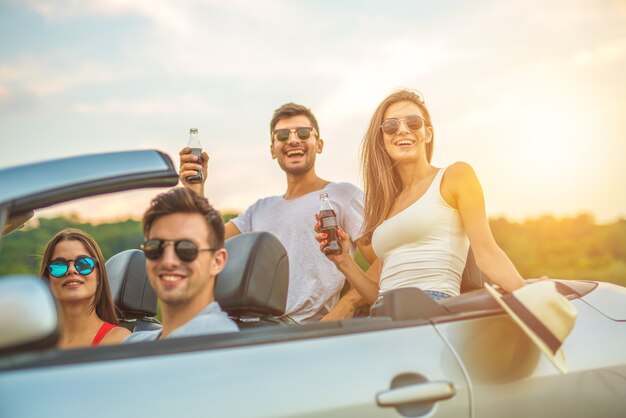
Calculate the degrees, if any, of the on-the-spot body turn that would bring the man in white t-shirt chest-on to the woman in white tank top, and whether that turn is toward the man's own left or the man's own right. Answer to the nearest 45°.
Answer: approximately 45° to the man's own left

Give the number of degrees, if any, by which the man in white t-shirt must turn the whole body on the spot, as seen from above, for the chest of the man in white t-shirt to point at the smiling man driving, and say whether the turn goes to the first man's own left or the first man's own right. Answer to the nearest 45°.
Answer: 0° — they already face them

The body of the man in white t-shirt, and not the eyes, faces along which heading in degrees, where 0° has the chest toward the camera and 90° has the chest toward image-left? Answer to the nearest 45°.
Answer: approximately 0°

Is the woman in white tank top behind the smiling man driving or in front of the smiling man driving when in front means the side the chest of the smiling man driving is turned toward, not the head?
behind

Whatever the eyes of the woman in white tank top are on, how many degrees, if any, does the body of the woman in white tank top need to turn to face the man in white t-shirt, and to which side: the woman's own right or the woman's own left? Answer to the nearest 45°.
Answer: approximately 90° to the woman's own right

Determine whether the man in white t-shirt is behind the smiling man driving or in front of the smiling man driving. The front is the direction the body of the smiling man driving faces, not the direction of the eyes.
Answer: behind

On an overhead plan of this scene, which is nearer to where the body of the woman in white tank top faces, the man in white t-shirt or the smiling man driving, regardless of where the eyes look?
the smiling man driving
